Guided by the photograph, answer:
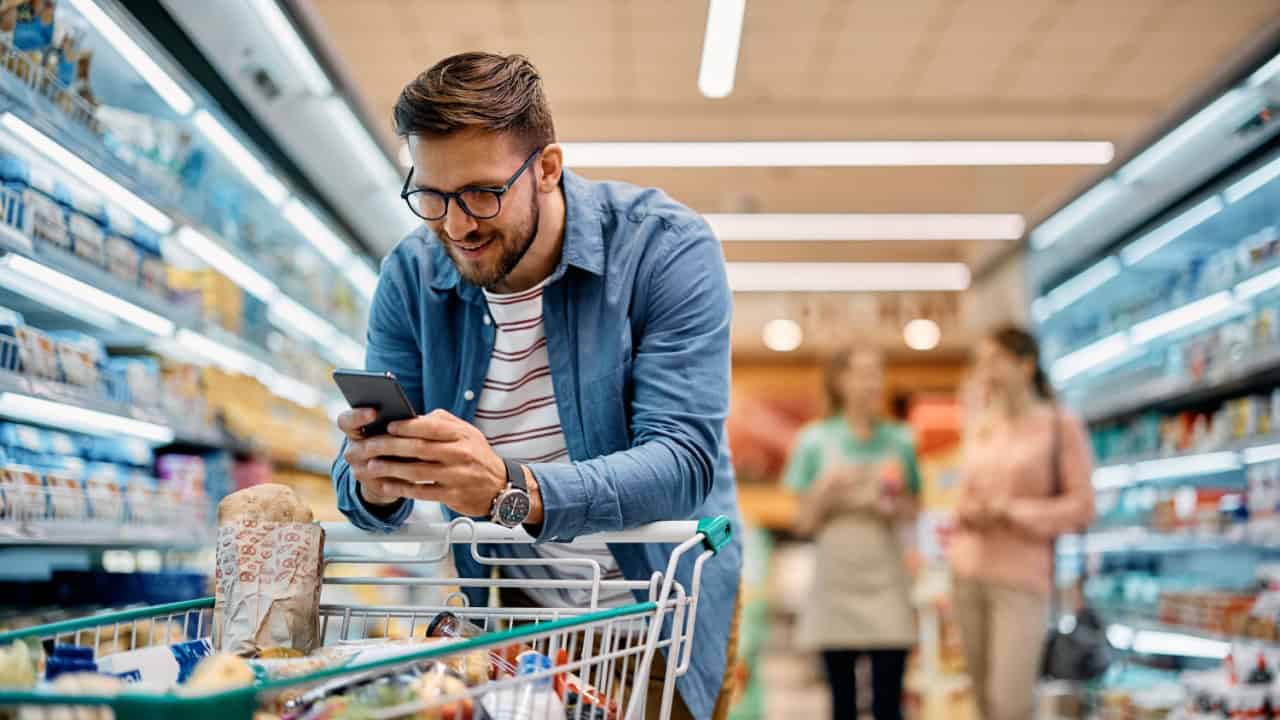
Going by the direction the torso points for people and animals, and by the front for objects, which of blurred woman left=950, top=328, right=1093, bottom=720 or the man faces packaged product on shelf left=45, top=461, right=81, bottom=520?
the blurred woman

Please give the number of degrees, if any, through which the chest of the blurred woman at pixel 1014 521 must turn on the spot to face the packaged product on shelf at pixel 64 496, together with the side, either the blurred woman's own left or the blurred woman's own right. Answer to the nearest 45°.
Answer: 0° — they already face it

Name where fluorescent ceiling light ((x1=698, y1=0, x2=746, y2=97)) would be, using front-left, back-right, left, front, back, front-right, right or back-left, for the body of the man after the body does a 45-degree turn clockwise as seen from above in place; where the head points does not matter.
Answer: right

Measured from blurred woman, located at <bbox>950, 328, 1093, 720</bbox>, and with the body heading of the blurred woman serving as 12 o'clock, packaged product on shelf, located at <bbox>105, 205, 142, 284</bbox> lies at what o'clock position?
The packaged product on shelf is roughly at 12 o'clock from the blurred woman.

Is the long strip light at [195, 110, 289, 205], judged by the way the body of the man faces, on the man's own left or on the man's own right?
on the man's own right

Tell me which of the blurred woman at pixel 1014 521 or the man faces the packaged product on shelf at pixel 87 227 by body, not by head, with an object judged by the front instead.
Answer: the blurred woman

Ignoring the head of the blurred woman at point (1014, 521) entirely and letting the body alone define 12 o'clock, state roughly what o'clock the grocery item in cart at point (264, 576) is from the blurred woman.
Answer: The grocery item in cart is roughly at 11 o'clock from the blurred woman.

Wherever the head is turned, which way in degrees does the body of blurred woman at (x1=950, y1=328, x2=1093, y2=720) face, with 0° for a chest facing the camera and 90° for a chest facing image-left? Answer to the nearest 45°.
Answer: approximately 45°
